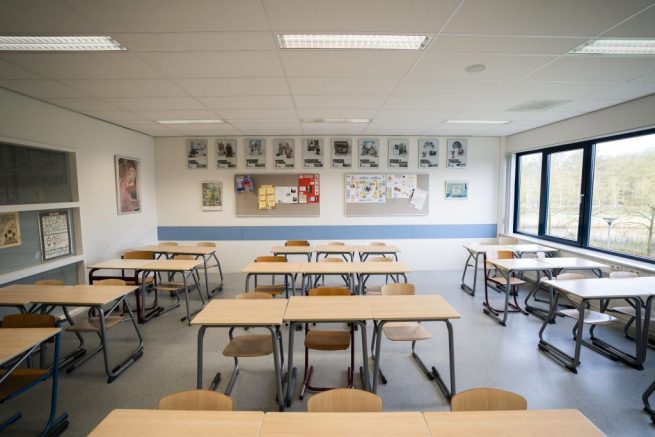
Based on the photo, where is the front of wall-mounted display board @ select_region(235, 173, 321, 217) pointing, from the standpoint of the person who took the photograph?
facing the viewer

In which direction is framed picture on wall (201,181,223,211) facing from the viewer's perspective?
toward the camera

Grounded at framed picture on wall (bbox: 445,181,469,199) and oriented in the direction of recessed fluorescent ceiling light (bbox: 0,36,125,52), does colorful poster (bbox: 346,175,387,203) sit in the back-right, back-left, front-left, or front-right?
front-right

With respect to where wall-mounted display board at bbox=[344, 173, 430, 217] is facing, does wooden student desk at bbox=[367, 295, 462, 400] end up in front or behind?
in front

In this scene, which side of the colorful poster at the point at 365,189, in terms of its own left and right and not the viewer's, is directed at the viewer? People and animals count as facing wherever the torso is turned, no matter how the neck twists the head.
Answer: front

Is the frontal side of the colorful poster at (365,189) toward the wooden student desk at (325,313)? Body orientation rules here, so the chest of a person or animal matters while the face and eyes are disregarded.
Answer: yes

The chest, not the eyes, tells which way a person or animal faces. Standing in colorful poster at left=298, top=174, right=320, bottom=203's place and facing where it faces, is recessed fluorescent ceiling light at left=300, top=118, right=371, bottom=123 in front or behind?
in front

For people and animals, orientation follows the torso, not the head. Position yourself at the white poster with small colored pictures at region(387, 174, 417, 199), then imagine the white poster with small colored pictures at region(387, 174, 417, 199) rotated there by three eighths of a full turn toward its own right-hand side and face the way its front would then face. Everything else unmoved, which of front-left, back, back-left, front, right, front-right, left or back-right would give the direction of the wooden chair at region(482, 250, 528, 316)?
back

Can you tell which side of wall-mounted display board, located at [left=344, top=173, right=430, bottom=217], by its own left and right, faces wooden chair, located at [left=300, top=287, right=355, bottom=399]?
front

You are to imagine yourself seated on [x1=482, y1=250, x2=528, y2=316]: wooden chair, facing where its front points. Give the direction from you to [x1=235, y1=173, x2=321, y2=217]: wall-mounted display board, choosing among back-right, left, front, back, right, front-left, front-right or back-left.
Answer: back-right

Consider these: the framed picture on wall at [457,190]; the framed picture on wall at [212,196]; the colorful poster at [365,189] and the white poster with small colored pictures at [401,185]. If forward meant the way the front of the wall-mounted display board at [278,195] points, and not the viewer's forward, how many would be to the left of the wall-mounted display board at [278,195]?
3

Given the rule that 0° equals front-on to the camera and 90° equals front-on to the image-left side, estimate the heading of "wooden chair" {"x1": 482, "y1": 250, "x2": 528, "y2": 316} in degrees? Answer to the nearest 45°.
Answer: approximately 315°

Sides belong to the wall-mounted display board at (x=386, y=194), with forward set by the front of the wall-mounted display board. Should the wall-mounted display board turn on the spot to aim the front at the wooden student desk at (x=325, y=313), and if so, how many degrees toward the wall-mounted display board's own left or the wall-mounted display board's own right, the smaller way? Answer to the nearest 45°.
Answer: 0° — it already faces it

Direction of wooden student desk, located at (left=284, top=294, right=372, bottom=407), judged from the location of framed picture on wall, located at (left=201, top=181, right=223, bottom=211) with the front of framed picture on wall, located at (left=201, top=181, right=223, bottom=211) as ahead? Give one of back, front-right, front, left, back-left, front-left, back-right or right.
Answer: front

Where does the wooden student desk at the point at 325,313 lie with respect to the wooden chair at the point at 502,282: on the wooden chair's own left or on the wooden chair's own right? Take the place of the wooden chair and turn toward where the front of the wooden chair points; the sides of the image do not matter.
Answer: on the wooden chair's own right

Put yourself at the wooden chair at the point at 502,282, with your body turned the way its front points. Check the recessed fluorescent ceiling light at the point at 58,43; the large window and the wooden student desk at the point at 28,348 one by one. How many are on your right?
2

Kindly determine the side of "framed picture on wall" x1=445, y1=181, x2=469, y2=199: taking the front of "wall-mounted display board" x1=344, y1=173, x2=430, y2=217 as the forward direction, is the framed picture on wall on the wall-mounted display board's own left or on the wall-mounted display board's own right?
on the wall-mounted display board's own left

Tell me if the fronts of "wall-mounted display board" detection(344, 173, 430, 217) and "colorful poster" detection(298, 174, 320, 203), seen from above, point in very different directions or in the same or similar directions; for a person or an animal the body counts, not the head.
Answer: same or similar directions

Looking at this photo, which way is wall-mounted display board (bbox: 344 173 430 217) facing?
toward the camera
